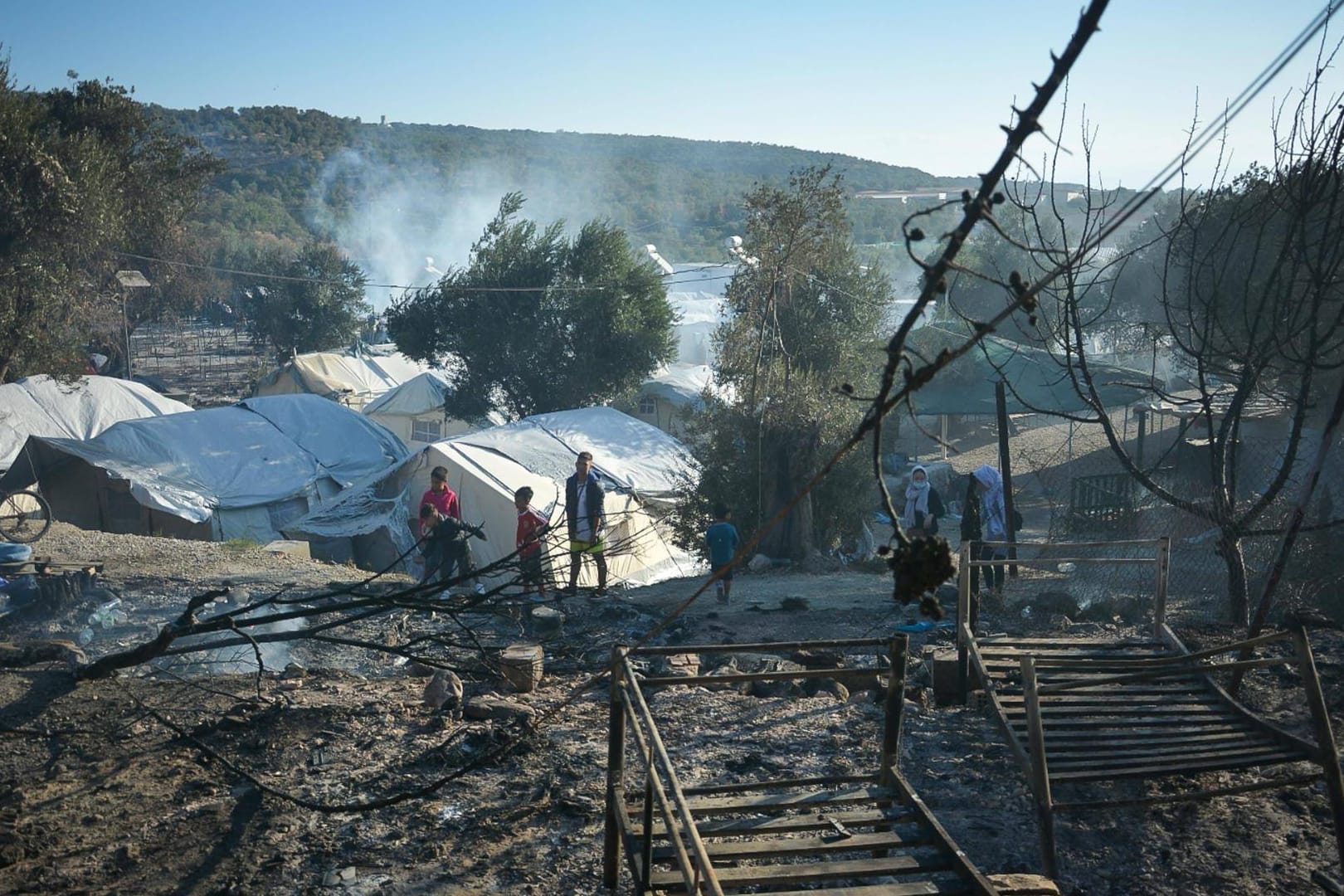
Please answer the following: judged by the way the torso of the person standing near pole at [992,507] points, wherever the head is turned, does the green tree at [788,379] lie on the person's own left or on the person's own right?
on the person's own right

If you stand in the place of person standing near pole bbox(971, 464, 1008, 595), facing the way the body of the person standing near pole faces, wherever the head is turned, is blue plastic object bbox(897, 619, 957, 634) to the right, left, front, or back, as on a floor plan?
left

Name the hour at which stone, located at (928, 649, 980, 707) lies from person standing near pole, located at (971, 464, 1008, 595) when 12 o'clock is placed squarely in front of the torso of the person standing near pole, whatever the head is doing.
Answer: The stone is roughly at 9 o'clock from the person standing near pole.

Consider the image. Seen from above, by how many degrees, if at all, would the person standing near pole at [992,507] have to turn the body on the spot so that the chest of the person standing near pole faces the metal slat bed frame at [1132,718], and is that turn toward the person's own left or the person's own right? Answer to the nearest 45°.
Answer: approximately 90° to the person's own left

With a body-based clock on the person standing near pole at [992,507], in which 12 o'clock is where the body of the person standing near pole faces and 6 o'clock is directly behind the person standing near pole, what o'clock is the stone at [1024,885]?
The stone is roughly at 9 o'clock from the person standing near pole.

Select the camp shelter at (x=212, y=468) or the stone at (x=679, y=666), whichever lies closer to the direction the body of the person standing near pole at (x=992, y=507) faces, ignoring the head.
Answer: the camp shelter

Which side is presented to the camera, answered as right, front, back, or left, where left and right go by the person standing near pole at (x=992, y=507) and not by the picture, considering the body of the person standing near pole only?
left

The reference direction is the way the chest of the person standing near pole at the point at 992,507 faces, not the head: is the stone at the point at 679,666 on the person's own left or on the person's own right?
on the person's own left

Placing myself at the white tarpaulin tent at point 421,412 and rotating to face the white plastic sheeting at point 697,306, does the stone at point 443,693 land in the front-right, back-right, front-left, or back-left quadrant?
back-right
